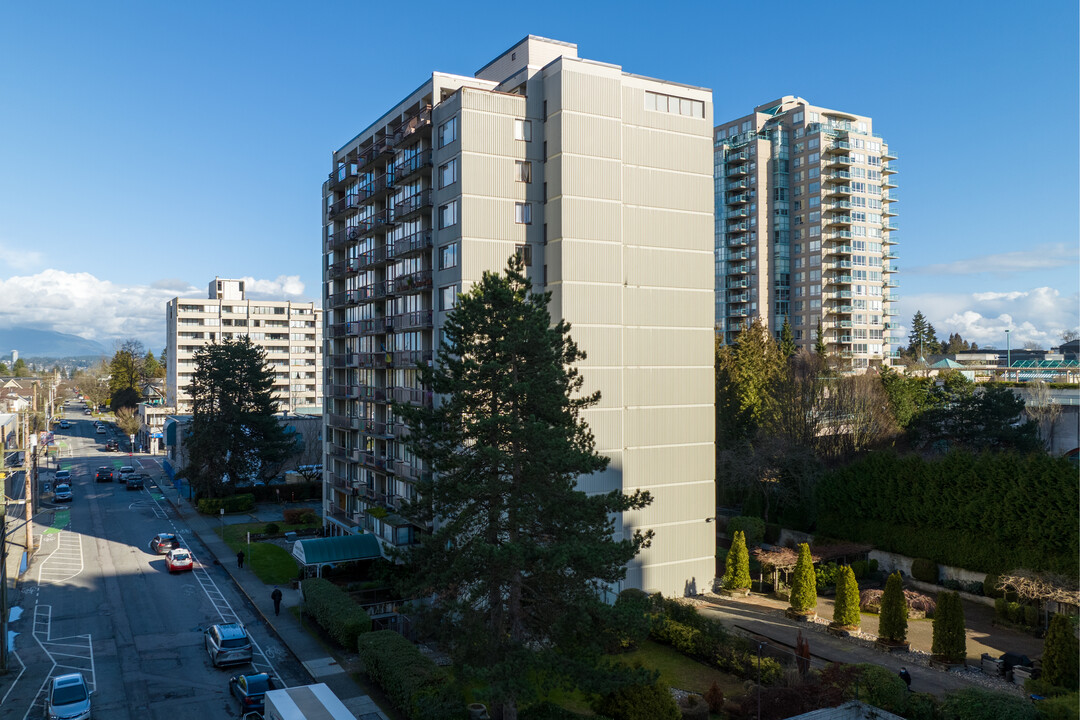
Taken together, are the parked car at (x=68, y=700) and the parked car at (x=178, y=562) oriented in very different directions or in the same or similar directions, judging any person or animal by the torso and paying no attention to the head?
very different directions

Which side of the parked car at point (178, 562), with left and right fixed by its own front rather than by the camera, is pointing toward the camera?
back

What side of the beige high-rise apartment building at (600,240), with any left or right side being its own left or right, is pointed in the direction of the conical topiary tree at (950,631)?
left

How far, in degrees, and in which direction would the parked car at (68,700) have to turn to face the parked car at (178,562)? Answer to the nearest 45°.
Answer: approximately 180°

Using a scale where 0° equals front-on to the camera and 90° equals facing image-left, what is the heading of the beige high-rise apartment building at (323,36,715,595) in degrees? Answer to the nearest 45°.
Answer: approximately 45°

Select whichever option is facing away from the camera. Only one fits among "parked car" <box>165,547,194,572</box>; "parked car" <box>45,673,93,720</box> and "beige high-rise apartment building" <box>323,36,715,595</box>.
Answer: "parked car" <box>165,547,194,572</box>

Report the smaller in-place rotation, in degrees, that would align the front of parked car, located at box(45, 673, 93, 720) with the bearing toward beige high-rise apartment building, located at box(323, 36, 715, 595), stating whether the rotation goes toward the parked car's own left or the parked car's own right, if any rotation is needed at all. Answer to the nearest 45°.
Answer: approximately 90° to the parked car's own left

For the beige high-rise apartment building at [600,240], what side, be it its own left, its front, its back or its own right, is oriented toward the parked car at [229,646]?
front

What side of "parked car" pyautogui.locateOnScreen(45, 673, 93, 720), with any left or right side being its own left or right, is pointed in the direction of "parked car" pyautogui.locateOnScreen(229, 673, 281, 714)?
left

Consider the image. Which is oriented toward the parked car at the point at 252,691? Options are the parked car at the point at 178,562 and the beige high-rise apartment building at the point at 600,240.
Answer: the beige high-rise apartment building

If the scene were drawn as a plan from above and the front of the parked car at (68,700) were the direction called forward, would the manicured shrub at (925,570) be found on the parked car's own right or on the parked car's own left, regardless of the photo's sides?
on the parked car's own left
